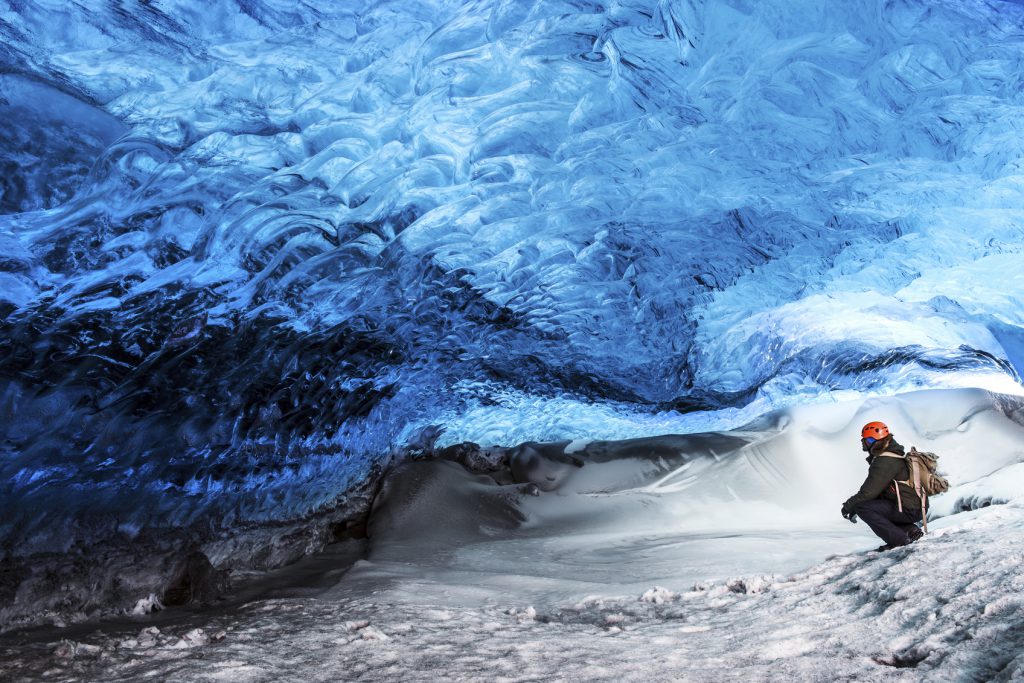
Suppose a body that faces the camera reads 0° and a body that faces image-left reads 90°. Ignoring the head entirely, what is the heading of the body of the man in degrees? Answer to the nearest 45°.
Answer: approximately 90°
